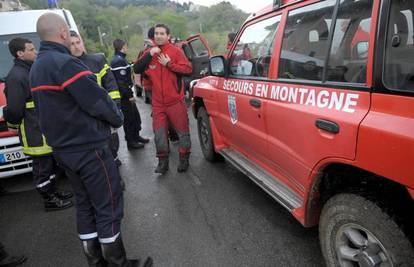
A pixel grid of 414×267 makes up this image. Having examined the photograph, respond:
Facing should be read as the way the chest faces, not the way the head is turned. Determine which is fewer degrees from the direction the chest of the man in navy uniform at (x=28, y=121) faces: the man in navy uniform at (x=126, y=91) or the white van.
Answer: the man in navy uniform

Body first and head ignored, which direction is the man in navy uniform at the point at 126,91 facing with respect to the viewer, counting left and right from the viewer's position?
facing to the right of the viewer

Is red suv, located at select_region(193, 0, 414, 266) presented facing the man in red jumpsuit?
yes

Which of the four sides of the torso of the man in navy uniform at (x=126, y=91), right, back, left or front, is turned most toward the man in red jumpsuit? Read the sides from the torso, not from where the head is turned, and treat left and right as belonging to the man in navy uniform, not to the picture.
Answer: right

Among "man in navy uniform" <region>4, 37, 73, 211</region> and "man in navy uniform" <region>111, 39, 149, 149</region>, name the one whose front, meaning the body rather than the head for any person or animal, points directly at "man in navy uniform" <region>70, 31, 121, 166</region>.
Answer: "man in navy uniform" <region>4, 37, 73, 211</region>

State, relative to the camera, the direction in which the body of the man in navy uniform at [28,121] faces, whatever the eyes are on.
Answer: to the viewer's right

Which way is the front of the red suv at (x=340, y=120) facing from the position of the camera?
facing away from the viewer and to the left of the viewer

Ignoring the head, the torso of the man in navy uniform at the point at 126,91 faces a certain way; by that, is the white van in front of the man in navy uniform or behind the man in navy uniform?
behind

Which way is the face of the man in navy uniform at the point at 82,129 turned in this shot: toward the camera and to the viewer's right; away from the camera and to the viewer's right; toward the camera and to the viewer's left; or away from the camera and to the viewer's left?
away from the camera and to the viewer's right

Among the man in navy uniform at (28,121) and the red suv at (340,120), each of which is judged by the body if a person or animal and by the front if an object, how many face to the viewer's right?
1

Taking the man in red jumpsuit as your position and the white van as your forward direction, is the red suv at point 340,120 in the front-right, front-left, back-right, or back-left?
back-left

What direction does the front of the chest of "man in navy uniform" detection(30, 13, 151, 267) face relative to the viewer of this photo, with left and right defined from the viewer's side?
facing away from the viewer and to the right of the viewer

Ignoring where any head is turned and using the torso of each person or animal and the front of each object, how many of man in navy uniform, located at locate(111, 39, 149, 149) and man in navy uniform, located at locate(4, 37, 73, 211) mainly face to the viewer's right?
2

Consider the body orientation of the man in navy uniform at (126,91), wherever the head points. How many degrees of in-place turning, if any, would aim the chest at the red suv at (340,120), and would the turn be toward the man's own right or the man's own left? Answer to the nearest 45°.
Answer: approximately 90° to the man's own right
